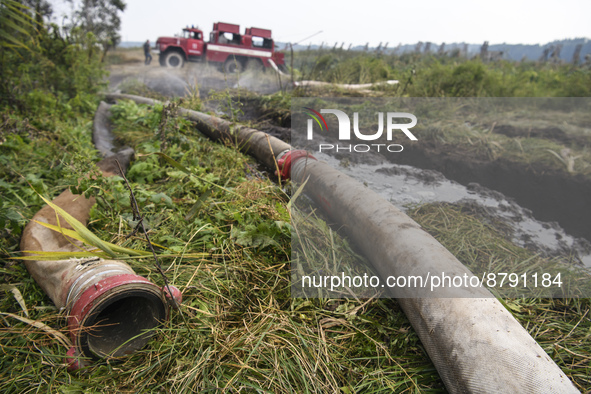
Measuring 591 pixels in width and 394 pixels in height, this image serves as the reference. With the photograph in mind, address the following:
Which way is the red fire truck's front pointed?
to the viewer's left

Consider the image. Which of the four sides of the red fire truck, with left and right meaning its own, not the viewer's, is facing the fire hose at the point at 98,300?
left

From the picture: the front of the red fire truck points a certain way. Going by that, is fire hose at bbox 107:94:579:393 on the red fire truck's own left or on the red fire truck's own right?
on the red fire truck's own left
